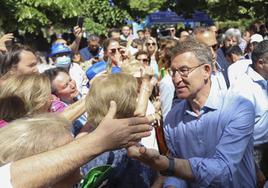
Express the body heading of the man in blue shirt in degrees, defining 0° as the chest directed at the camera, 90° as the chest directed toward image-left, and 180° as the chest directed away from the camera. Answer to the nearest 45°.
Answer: approximately 45°

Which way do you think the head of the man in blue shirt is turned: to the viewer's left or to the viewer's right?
to the viewer's left
